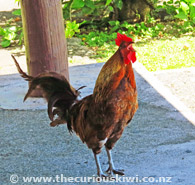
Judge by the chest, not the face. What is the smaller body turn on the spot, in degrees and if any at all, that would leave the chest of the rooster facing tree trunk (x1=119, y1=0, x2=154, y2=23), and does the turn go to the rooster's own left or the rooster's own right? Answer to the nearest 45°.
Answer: approximately 135° to the rooster's own left

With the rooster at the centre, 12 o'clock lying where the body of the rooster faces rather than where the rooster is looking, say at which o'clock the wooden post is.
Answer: The wooden post is roughly at 7 o'clock from the rooster.

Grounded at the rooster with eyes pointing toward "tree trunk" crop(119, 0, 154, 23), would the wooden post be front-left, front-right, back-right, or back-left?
front-left

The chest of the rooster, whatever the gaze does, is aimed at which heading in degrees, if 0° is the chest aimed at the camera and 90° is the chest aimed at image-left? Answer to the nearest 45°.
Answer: approximately 315°

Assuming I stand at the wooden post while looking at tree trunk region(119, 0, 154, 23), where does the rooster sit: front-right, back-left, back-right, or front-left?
back-right
